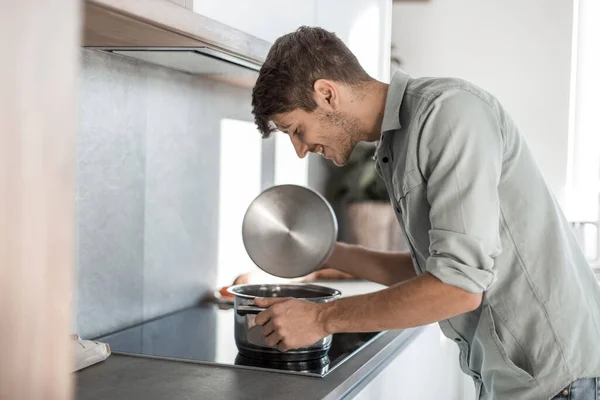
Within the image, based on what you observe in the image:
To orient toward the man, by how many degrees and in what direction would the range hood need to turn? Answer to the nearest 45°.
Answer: approximately 45° to its left

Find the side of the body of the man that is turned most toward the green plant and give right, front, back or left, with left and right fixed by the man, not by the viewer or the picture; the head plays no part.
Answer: right

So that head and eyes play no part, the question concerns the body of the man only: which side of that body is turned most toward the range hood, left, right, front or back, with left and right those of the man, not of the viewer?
front

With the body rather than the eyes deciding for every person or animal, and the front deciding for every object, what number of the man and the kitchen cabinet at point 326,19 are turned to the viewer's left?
1

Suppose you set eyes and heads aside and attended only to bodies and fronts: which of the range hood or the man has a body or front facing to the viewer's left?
the man

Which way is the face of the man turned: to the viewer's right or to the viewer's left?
to the viewer's left

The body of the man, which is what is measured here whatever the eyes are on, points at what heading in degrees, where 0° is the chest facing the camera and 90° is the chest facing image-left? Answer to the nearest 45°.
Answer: approximately 90°

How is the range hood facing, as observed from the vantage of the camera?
facing the viewer and to the right of the viewer
